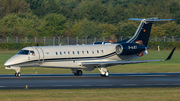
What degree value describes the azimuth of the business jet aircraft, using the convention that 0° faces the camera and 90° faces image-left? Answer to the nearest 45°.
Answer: approximately 45°
